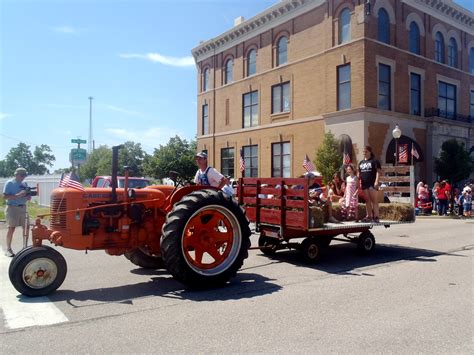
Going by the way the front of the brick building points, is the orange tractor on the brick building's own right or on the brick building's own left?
on the brick building's own right

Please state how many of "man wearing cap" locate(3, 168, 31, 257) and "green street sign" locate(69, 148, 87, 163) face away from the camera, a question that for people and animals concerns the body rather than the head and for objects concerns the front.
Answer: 0

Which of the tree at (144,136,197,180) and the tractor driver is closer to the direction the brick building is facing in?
the tractor driver

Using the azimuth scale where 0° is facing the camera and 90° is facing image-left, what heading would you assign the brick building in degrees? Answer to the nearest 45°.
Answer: approximately 315°

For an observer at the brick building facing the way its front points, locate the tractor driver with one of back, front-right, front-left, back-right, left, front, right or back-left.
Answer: front-right

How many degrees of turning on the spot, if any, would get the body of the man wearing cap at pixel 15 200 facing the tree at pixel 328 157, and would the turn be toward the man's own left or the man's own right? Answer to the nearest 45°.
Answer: approximately 90° to the man's own left

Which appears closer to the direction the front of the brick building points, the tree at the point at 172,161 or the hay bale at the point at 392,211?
the hay bale

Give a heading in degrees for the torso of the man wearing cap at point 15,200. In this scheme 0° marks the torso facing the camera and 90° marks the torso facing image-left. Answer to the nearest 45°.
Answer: approximately 315°
